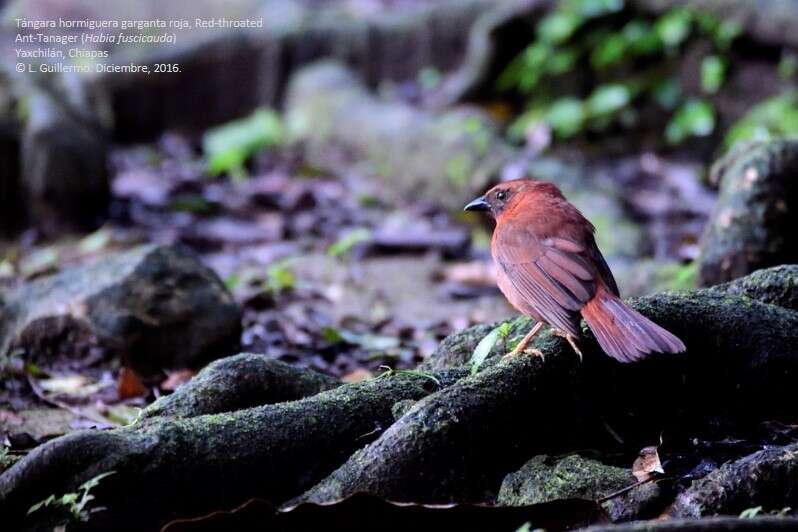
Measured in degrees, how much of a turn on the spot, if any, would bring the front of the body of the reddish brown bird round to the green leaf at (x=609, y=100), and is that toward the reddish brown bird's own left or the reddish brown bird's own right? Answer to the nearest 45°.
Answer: approximately 45° to the reddish brown bird's own right

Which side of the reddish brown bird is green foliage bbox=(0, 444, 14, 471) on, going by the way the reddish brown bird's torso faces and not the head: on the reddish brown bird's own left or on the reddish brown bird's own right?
on the reddish brown bird's own left

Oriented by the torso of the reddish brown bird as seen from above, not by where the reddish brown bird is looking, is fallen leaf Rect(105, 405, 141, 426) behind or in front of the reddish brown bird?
in front

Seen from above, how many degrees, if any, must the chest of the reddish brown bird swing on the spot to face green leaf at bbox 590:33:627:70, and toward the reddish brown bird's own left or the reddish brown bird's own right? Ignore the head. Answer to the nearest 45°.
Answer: approximately 45° to the reddish brown bird's own right

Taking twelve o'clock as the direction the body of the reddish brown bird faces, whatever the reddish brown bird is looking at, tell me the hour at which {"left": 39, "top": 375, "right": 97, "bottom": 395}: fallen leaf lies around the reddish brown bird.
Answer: The fallen leaf is roughly at 11 o'clock from the reddish brown bird.

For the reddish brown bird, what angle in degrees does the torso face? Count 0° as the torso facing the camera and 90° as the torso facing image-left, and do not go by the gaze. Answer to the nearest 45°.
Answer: approximately 135°

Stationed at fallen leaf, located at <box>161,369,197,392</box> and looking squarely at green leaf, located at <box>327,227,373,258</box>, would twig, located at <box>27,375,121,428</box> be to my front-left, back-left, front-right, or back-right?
back-left

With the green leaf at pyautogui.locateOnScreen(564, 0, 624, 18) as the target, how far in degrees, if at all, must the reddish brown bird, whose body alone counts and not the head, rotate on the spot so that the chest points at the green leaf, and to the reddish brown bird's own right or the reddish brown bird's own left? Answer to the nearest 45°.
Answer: approximately 45° to the reddish brown bird's own right

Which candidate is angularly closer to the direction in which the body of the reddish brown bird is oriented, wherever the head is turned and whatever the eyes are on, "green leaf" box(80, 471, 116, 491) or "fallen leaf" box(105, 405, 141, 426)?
the fallen leaf

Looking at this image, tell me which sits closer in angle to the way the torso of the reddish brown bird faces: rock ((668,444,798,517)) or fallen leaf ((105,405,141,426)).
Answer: the fallen leaf

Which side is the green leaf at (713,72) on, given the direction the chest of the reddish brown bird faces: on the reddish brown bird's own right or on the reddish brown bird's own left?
on the reddish brown bird's own right

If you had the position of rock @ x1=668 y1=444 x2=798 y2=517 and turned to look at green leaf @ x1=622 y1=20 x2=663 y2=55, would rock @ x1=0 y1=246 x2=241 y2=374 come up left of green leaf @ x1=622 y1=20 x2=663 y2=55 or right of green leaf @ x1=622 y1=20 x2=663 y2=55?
left
